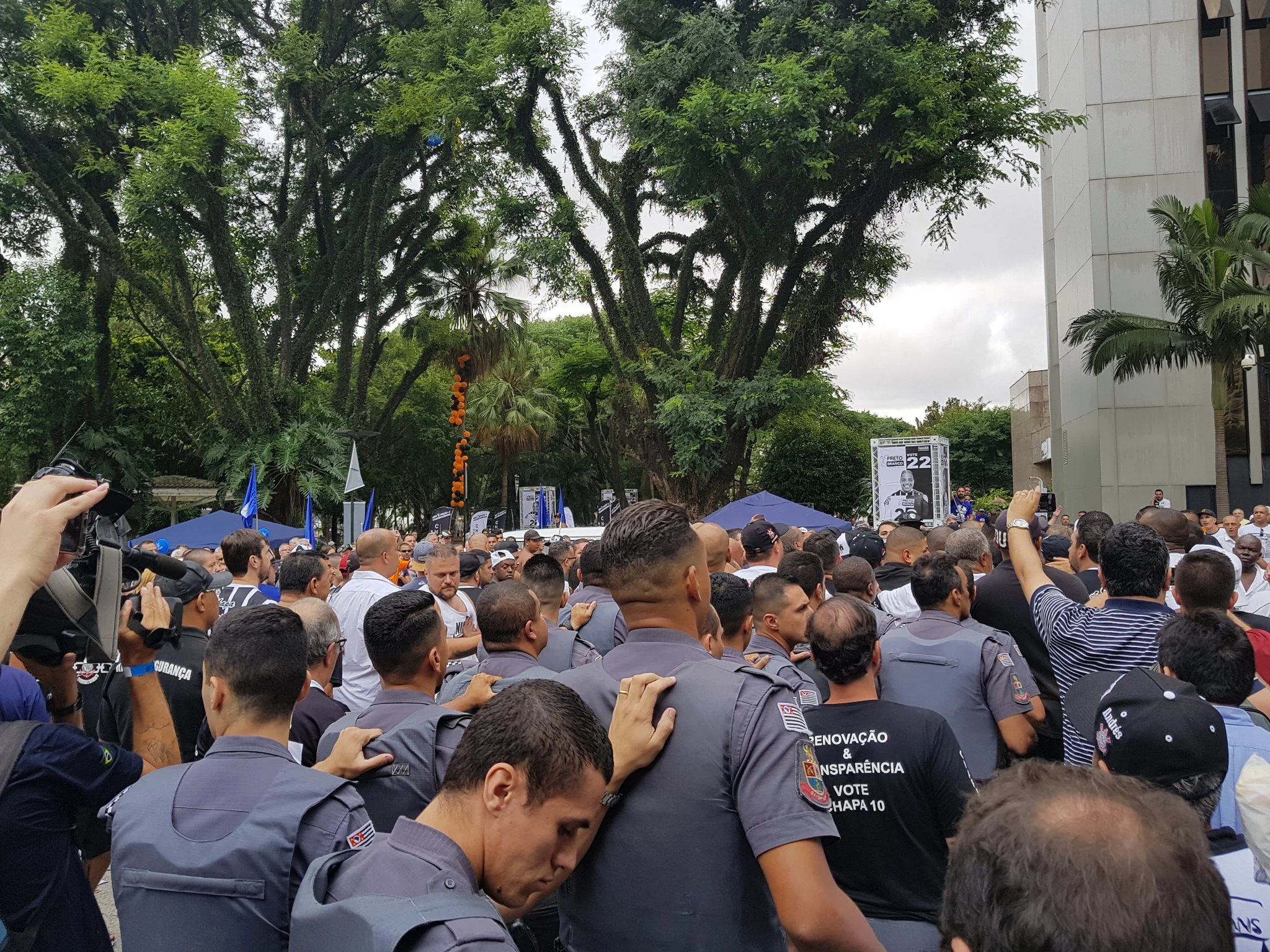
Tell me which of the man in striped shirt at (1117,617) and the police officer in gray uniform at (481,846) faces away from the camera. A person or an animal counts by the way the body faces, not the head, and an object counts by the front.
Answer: the man in striped shirt

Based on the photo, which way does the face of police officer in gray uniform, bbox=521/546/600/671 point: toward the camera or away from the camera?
away from the camera

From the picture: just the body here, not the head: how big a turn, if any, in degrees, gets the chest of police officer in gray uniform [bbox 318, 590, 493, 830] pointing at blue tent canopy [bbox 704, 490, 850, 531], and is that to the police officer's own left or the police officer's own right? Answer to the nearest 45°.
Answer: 0° — they already face it

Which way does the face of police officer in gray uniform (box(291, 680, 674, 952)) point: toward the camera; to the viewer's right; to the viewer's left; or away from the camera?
to the viewer's right

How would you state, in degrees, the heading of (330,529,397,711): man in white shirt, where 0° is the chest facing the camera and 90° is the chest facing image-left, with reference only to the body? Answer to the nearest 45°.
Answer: approximately 225°

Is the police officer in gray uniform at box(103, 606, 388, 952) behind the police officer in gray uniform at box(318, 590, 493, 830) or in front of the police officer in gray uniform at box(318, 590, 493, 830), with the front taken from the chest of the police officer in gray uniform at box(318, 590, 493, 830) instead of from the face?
behind

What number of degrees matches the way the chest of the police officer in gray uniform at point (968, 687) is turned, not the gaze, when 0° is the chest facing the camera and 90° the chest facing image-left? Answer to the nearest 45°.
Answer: approximately 225°

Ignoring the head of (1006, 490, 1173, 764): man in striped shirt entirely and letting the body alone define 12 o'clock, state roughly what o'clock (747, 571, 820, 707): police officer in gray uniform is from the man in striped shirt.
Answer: The police officer in gray uniform is roughly at 9 o'clock from the man in striped shirt.

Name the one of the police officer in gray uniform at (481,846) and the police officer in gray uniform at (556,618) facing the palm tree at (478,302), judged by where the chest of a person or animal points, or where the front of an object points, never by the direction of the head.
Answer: the police officer in gray uniform at (556,618)

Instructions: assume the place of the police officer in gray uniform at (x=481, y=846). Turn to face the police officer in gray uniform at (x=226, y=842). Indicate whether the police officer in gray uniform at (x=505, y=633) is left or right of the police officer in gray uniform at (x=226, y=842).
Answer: right

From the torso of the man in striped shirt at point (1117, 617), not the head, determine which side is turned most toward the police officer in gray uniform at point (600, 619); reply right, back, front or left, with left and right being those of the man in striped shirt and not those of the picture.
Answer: left

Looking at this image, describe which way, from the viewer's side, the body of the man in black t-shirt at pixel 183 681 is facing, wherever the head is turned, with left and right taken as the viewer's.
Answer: facing away from the viewer and to the right of the viewer

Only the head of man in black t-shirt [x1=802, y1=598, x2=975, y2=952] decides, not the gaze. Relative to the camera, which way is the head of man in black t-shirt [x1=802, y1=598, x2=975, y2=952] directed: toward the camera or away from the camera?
away from the camera
